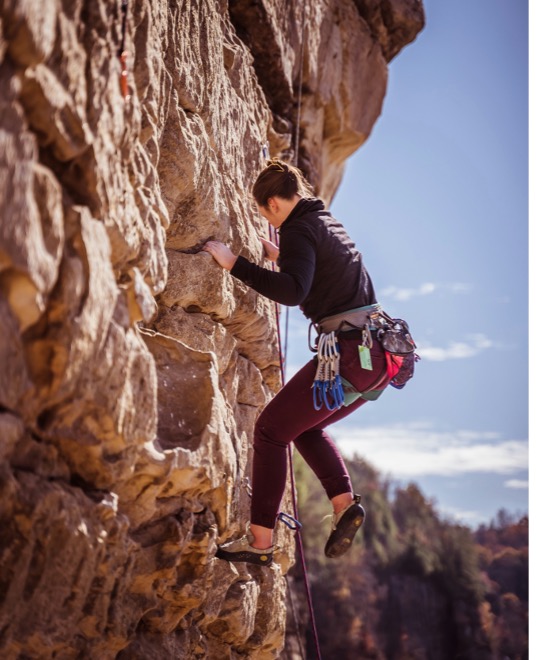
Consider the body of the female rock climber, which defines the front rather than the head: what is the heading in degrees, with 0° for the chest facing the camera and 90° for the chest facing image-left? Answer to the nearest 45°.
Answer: approximately 90°
